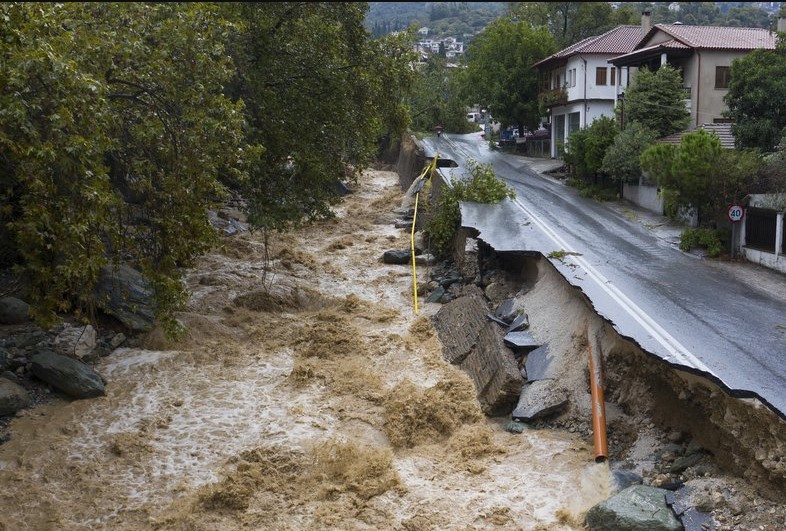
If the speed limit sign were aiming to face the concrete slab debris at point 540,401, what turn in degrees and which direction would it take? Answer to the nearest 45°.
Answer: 0° — it already faces it

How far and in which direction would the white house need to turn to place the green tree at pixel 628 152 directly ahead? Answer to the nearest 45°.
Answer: approximately 45° to its left

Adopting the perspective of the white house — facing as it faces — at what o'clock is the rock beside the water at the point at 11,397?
The rock beside the water is roughly at 11 o'clock from the white house.

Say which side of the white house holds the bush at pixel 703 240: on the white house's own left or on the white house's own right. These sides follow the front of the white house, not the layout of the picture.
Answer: on the white house's own left

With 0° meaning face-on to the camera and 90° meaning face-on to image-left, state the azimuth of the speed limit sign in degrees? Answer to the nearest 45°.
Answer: approximately 0°

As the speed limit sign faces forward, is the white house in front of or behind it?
behind

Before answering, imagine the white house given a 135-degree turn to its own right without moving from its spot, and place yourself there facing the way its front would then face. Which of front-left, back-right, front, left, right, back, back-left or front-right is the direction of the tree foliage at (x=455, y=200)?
back

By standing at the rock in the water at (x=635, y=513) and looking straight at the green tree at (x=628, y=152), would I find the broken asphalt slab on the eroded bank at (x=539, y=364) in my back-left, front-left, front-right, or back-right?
front-left

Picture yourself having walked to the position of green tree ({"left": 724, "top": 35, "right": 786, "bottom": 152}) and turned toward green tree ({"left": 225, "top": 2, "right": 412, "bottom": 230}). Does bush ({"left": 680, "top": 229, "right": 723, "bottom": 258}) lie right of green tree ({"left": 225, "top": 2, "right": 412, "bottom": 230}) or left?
left

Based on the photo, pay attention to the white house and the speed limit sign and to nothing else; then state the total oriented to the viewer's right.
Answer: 0

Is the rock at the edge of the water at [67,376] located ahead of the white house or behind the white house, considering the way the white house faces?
ahead

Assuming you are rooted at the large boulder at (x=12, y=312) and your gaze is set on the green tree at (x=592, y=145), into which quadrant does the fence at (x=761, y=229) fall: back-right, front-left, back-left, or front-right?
front-right

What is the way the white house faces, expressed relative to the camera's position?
facing the viewer and to the left of the viewer
